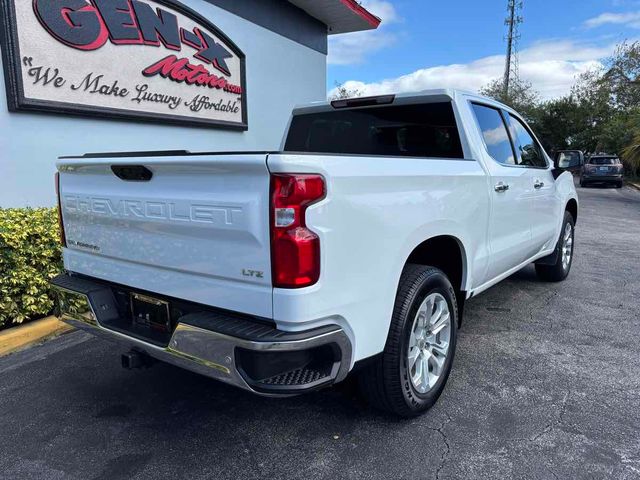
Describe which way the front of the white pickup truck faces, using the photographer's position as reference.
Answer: facing away from the viewer and to the right of the viewer

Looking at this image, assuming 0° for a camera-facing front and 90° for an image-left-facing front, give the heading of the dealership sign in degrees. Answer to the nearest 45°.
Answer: approximately 315°

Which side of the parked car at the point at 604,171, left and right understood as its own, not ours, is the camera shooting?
back

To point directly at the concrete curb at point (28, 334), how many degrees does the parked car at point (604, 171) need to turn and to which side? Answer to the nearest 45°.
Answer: approximately 180°

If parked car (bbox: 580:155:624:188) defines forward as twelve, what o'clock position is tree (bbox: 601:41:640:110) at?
The tree is roughly at 12 o'clock from the parked car.
